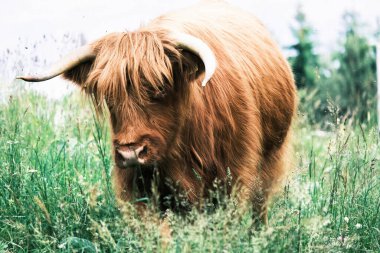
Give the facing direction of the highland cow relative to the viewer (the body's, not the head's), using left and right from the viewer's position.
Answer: facing the viewer and to the left of the viewer

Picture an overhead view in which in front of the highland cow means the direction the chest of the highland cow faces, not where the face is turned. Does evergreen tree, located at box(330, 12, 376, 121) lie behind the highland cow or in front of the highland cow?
behind

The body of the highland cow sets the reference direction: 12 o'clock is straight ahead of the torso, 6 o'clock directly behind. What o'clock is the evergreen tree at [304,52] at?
The evergreen tree is roughly at 5 o'clock from the highland cow.
